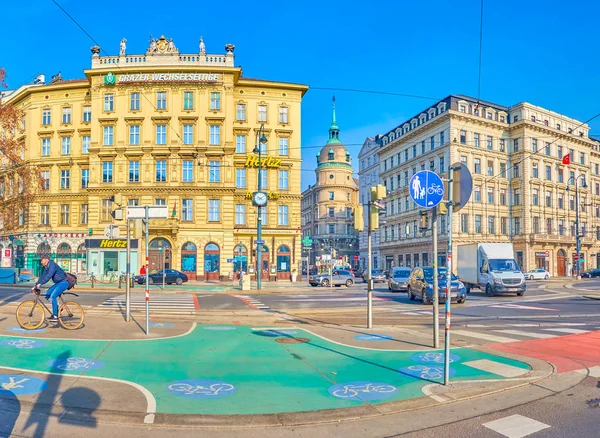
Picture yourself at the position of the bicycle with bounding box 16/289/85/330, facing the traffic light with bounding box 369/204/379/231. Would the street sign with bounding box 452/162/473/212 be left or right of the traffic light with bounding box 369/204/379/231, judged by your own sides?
right

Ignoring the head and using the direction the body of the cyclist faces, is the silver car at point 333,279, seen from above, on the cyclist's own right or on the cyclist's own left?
on the cyclist's own right

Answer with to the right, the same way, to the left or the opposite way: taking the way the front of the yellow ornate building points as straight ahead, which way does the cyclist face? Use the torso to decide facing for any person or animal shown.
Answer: to the right

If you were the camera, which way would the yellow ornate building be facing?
facing the viewer

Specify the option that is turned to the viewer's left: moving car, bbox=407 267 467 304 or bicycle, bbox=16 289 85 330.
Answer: the bicycle

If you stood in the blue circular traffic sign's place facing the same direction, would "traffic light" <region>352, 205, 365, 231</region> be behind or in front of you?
behind

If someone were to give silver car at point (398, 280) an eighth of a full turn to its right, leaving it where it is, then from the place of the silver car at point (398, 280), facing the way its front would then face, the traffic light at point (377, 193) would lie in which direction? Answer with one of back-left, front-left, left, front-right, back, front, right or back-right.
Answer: front

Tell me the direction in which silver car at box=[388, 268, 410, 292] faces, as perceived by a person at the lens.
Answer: facing the viewer and to the right of the viewer

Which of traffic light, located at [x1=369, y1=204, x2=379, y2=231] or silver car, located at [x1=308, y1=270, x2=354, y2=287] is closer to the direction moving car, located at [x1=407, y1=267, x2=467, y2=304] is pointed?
the traffic light

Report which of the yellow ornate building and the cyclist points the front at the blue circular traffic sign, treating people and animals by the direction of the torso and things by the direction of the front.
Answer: the yellow ornate building

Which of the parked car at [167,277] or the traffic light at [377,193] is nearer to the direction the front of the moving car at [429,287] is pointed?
the traffic light

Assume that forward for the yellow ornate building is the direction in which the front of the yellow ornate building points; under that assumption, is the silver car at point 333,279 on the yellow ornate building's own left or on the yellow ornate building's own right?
on the yellow ornate building's own left

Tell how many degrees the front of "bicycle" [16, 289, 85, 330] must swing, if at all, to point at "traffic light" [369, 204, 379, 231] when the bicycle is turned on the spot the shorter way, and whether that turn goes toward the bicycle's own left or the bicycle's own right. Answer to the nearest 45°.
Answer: approximately 180°

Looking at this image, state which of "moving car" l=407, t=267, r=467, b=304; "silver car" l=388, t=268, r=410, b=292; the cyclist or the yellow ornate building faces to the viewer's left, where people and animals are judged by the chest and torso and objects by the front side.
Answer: the cyclist

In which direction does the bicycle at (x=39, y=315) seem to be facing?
to the viewer's left

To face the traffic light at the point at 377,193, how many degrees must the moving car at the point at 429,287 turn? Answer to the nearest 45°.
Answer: approximately 45° to its right

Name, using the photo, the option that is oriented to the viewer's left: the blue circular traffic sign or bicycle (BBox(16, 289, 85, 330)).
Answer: the bicycle

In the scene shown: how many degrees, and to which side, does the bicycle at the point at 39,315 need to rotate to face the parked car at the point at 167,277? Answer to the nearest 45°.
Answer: approximately 90° to its right
